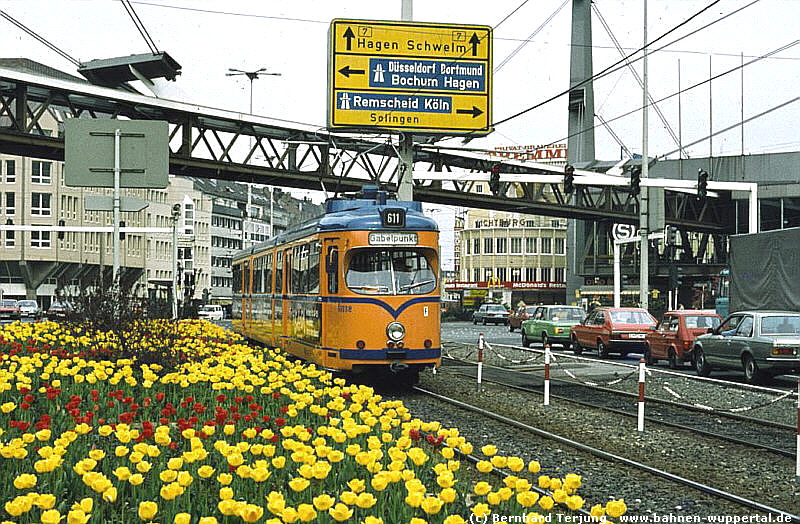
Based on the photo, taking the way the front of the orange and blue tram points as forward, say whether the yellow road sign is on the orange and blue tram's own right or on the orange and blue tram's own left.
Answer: on the orange and blue tram's own left

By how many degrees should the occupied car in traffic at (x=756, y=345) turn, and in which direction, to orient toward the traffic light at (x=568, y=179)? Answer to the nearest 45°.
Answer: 0° — it already faces it

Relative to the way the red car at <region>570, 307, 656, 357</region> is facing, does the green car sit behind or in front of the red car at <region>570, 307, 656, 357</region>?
in front

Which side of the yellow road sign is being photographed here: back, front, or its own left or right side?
front

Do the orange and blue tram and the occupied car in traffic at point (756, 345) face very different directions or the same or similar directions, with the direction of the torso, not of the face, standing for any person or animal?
very different directions

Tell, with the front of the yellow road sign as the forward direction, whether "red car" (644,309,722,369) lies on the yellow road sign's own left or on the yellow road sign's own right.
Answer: on the yellow road sign's own left

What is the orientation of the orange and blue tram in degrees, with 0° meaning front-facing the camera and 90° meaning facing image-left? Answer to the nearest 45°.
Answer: approximately 315°
